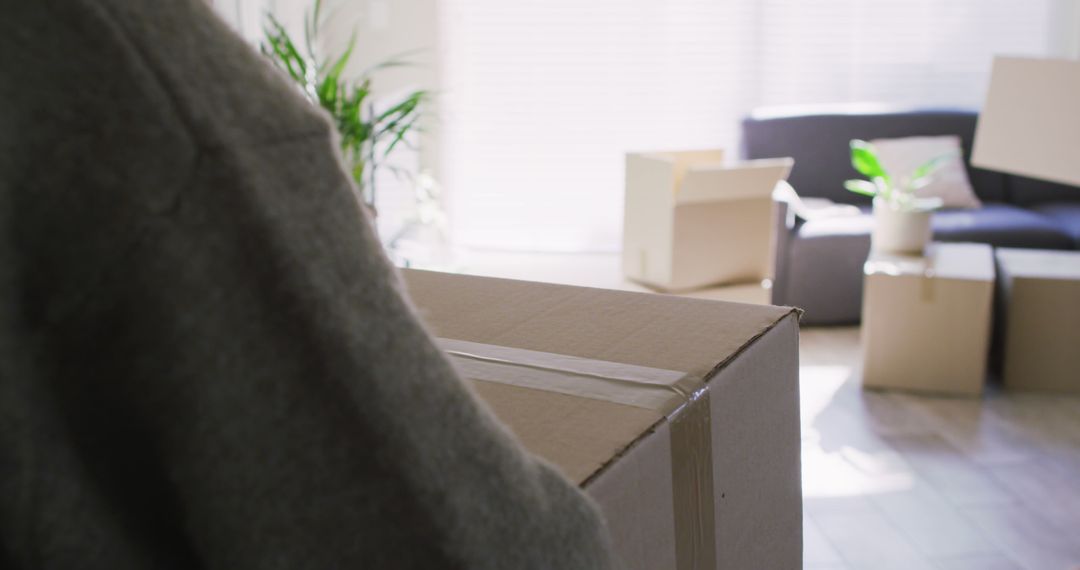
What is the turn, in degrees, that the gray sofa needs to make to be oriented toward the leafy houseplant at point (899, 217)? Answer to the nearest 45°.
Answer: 0° — it already faces it

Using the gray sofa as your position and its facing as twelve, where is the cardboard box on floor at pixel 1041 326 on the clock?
The cardboard box on floor is roughly at 11 o'clock from the gray sofa.

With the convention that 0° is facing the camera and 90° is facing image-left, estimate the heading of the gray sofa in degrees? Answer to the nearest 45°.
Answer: approximately 0°
